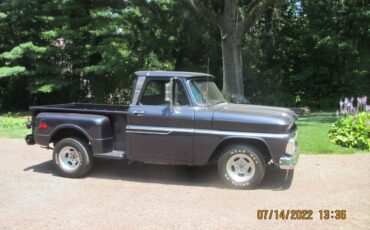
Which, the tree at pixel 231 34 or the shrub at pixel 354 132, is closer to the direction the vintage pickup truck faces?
the shrub

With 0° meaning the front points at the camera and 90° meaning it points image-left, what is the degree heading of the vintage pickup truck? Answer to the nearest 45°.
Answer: approximately 270°

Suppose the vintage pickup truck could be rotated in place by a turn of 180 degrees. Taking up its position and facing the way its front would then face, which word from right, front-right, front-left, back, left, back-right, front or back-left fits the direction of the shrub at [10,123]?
front-right

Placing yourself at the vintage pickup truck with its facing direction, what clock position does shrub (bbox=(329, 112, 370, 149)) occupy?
The shrub is roughly at 11 o'clock from the vintage pickup truck.

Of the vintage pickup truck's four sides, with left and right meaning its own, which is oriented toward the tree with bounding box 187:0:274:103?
left
